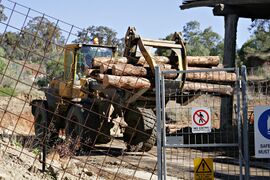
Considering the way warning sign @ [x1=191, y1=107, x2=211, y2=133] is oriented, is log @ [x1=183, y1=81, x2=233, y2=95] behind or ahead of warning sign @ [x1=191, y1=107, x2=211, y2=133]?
behind

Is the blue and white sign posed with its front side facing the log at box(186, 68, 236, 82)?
no

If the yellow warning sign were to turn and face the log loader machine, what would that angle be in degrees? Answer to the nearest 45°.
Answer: approximately 135° to its right

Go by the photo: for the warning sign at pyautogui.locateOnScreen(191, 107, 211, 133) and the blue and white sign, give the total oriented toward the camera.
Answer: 2

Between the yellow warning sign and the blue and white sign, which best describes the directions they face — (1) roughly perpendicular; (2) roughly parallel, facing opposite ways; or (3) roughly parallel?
roughly parallel

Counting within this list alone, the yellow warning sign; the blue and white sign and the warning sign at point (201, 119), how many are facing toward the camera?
3

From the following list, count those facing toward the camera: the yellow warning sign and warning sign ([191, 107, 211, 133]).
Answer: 2

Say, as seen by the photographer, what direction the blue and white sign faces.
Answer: facing the viewer

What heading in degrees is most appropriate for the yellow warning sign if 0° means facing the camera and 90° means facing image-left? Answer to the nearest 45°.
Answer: approximately 0°

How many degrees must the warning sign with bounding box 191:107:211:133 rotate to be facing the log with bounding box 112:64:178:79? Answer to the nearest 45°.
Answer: approximately 135° to its right

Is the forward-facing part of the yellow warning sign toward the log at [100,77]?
no

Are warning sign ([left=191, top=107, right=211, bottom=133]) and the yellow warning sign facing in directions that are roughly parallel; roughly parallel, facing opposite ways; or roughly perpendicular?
roughly parallel

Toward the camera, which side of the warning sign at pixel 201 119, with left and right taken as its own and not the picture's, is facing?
front
